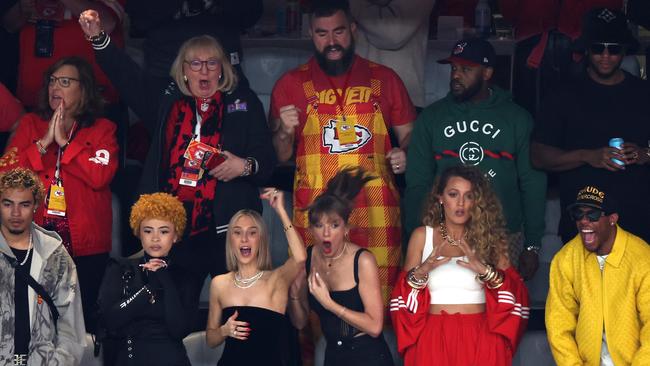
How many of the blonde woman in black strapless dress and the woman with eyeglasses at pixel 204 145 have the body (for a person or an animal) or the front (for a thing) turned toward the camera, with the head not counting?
2

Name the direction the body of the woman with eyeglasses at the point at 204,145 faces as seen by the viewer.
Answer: toward the camera

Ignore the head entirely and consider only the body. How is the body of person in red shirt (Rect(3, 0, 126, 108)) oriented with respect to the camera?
toward the camera

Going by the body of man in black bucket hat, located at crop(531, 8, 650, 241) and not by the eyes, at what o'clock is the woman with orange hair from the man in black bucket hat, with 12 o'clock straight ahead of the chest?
The woman with orange hair is roughly at 2 o'clock from the man in black bucket hat.

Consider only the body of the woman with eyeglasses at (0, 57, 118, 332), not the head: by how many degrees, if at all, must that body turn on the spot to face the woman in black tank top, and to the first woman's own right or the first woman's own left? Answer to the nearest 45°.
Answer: approximately 90° to the first woman's own left

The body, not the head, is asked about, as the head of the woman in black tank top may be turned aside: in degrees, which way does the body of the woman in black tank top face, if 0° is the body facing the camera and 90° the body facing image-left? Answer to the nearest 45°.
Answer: approximately 45°

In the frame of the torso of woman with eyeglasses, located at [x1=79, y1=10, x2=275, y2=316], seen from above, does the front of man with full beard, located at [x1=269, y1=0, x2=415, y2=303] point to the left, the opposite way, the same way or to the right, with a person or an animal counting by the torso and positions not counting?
the same way

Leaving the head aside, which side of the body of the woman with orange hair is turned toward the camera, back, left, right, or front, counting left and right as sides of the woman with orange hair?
front

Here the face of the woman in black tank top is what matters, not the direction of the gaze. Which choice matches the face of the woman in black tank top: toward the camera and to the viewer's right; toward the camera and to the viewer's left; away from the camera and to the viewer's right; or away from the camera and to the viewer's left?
toward the camera and to the viewer's left

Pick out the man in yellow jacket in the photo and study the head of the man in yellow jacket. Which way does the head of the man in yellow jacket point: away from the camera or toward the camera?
toward the camera

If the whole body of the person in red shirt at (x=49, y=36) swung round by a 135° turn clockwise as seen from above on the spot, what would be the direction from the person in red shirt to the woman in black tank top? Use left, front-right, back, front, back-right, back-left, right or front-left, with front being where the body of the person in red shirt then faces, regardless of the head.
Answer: back

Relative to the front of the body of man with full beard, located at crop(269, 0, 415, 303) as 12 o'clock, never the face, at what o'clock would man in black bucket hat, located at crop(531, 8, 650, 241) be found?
The man in black bucket hat is roughly at 9 o'clock from the man with full beard.
